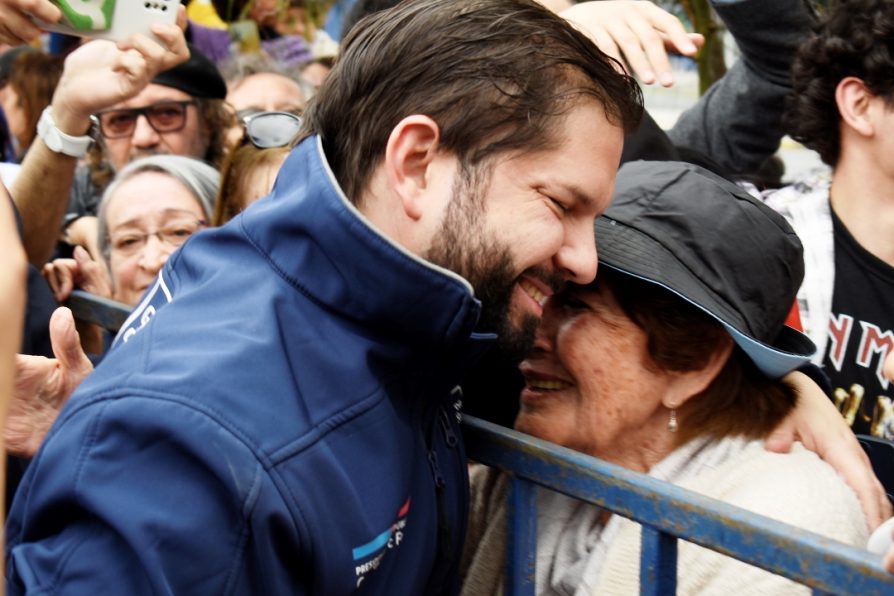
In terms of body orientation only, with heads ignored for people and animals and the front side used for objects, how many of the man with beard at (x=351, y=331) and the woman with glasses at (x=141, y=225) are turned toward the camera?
1

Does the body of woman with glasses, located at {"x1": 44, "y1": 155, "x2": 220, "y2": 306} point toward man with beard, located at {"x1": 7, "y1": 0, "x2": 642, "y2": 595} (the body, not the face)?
yes

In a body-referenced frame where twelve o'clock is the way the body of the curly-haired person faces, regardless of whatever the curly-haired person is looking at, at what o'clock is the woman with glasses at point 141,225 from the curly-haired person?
The woman with glasses is roughly at 4 o'clock from the curly-haired person.

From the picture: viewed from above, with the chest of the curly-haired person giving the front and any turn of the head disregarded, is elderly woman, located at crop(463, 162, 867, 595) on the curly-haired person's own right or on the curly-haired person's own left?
on the curly-haired person's own right

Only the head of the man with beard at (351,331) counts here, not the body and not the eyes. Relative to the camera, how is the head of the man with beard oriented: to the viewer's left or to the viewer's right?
to the viewer's right

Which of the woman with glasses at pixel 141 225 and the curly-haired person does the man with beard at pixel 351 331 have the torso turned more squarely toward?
the curly-haired person

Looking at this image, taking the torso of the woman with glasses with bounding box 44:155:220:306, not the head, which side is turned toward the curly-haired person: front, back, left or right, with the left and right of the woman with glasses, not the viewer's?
left

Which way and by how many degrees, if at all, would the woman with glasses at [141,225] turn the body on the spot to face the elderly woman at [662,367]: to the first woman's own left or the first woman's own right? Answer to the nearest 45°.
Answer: approximately 45° to the first woman's own left

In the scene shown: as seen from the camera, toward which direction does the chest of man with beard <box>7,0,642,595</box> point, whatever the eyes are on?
to the viewer's right

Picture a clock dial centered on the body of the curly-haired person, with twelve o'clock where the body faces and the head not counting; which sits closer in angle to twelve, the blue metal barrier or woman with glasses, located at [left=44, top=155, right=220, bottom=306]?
the blue metal barrier

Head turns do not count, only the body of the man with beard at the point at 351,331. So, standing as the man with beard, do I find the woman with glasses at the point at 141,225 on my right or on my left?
on my left

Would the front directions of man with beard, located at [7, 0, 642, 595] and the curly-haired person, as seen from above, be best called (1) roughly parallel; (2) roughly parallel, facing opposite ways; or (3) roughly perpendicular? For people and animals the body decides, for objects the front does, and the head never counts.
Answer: roughly perpendicular

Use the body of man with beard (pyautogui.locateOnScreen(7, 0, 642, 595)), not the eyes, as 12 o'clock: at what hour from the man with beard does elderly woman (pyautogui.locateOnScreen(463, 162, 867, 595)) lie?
The elderly woman is roughly at 11 o'clock from the man with beard.
